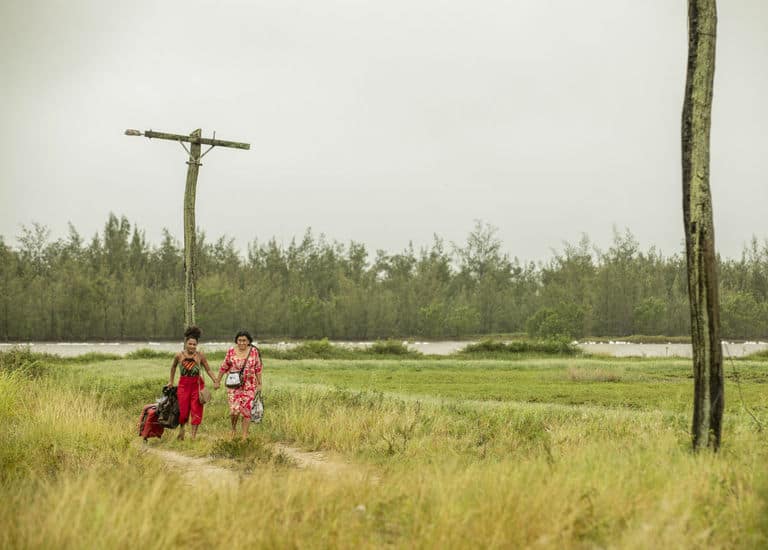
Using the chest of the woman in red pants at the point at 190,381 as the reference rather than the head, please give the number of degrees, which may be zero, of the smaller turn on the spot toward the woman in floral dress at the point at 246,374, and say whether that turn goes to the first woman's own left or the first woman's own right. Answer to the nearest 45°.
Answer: approximately 45° to the first woman's own left

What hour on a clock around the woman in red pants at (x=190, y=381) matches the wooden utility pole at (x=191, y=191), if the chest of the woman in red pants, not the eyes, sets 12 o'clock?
The wooden utility pole is roughly at 6 o'clock from the woman in red pants.

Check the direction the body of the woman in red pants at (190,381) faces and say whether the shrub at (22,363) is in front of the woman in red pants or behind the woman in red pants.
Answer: behind

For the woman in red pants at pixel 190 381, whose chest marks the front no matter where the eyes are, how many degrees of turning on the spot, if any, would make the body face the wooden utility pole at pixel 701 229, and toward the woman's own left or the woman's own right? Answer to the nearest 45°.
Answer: approximately 45° to the woman's own left

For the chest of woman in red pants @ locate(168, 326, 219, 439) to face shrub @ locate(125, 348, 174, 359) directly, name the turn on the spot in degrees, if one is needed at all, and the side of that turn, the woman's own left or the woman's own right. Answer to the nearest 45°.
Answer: approximately 180°

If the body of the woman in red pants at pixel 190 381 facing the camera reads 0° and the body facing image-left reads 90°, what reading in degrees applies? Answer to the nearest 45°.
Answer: approximately 0°
